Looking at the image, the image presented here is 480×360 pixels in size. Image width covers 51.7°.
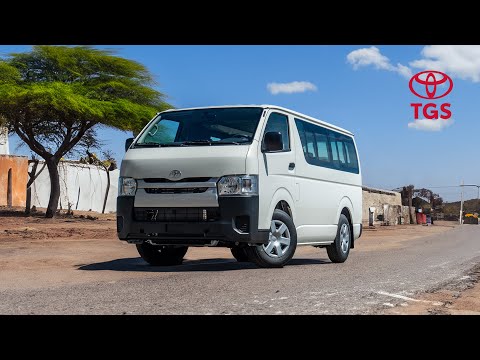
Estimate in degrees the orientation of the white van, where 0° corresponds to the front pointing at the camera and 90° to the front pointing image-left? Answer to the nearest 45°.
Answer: approximately 45°

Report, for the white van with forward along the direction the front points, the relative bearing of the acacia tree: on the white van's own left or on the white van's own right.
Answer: on the white van's own right
